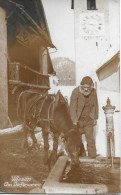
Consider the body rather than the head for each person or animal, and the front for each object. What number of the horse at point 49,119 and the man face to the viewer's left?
0

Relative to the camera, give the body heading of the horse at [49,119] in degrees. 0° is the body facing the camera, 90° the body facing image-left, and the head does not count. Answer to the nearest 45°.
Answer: approximately 315°

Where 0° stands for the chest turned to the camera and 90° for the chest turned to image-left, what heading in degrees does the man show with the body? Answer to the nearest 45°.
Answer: approximately 0°
